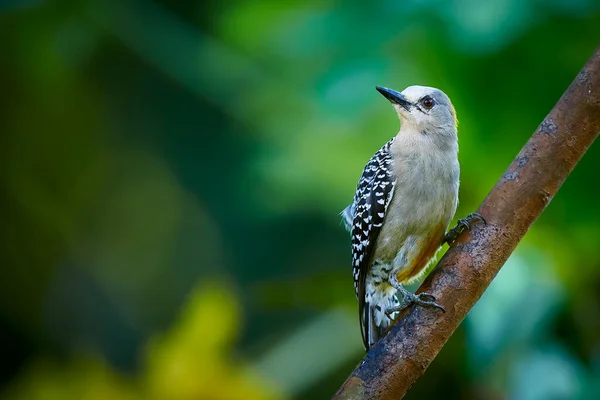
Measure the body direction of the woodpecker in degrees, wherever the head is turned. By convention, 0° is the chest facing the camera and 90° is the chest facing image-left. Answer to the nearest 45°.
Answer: approximately 315°
